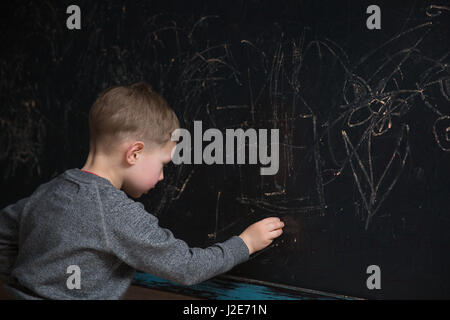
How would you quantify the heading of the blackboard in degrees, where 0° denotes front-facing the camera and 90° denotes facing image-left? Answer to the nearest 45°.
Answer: approximately 0°

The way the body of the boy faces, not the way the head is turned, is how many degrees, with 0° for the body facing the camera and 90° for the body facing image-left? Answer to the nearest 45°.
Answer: approximately 225°

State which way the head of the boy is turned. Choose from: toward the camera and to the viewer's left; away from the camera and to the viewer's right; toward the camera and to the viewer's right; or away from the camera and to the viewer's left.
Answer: away from the camera and to the viewer's right
